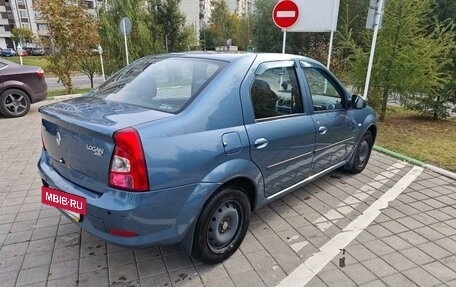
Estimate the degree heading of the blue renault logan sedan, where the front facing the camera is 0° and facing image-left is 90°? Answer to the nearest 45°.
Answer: approximately 225°

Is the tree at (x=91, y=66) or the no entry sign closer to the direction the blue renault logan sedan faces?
the no entry sign

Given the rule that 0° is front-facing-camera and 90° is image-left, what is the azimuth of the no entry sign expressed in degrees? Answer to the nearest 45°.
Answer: approximately 0°

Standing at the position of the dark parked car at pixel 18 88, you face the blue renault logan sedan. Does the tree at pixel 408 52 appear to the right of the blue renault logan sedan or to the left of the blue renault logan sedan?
left

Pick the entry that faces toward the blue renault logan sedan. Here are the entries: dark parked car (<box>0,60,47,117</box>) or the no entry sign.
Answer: the no entry sign

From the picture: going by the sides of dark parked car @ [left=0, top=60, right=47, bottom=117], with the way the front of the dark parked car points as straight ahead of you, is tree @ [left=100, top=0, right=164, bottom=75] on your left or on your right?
on your right

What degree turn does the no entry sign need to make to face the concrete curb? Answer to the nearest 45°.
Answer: approximately 45° to its left

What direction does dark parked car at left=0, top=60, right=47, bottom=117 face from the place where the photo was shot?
facing to the left of the viewer

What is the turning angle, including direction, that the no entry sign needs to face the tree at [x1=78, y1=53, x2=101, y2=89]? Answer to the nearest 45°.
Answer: approximately 135° to its right

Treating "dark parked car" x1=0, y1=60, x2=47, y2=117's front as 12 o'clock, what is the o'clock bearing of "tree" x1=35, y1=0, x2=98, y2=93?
The tree is roughly at 4 o'clock from the dark parked car.

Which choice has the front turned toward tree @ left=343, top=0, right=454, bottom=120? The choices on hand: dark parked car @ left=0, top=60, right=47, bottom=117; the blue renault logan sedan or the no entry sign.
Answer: the blue renault logan sedan

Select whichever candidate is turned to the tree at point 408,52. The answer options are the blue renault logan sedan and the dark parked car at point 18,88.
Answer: the blue renault logan sedan
